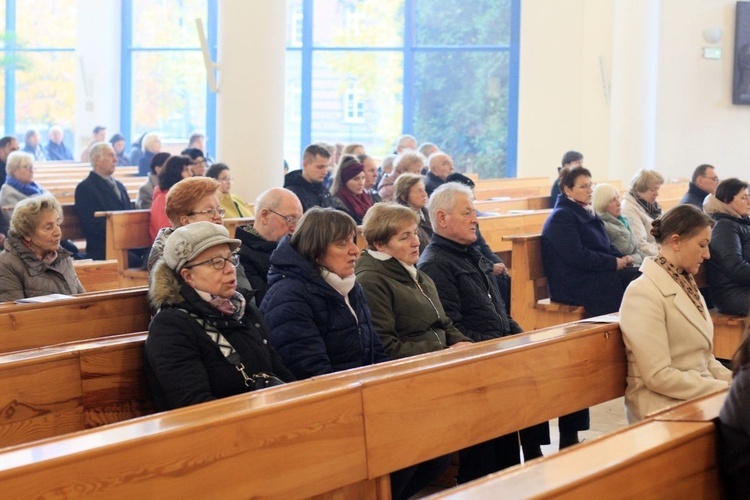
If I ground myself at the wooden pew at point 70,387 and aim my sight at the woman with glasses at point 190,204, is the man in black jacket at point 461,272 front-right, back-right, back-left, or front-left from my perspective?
front-right

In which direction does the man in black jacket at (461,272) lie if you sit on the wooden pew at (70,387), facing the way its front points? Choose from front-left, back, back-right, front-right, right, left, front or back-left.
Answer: left
